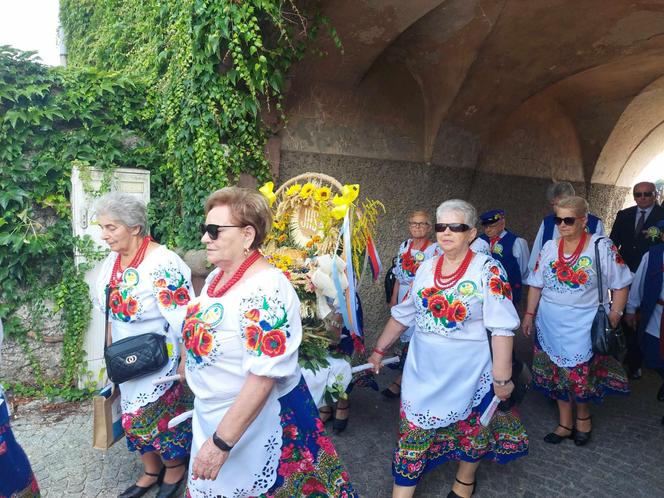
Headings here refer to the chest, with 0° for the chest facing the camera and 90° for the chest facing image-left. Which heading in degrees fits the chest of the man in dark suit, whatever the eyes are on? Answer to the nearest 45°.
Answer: approximately 0°

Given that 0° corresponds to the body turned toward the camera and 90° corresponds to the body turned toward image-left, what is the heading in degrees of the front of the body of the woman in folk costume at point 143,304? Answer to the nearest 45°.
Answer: approximately 45°

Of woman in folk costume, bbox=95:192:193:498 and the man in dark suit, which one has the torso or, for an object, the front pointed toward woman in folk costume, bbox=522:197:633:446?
the man in dark suit

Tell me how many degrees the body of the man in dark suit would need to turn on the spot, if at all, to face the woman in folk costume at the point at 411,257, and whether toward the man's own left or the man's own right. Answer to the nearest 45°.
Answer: approximately 45° to the man's own right

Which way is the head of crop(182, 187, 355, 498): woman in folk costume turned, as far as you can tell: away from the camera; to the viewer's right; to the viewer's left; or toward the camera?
to the viewer's left

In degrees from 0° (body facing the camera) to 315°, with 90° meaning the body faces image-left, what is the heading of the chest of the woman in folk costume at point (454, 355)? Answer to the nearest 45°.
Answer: approximately 45°

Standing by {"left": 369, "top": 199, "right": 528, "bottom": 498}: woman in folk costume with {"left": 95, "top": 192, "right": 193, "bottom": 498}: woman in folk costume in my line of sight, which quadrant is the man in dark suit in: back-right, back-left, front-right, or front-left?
back-right

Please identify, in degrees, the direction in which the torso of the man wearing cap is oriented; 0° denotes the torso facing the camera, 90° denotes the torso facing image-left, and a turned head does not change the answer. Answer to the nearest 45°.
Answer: approximately 45°
